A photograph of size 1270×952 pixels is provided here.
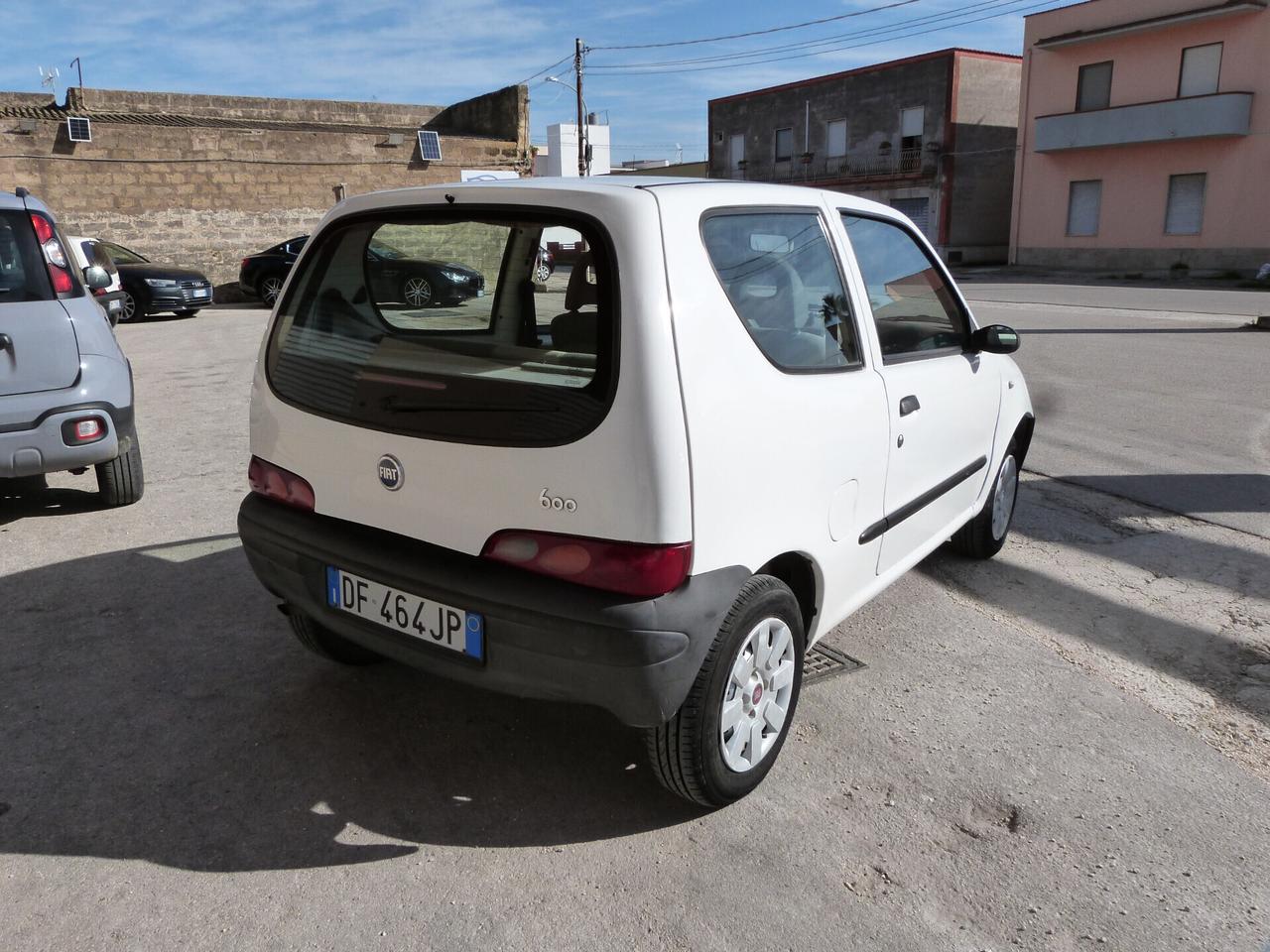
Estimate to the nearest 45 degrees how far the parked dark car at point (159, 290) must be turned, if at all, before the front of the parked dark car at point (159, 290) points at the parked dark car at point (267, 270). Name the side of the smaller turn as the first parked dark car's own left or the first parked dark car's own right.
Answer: approximately 90° to the first parked dark car's own left

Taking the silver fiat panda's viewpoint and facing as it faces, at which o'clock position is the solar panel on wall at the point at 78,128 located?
The solar panel on wall is roughly at 12 o'clock from the silver fiat panda.

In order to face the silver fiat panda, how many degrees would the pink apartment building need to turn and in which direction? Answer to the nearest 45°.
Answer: approximately 45° to its left

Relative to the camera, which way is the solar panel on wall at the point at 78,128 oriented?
toward the camera

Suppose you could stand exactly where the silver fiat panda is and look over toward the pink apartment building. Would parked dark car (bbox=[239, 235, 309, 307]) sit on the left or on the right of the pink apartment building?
left

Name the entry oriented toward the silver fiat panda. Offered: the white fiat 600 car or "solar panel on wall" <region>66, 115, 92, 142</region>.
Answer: the solar panel on wall

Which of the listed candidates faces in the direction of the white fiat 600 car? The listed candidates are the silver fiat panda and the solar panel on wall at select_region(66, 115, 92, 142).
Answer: the solar panel on wall

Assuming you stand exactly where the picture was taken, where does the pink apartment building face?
facing the viewer and to the left of the viewer

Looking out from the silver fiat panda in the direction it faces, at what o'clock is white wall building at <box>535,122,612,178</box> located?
The white wall building is roughly at 1 o'clock from the silver fiat panda.

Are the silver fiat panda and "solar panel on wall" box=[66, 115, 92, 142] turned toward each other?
yes

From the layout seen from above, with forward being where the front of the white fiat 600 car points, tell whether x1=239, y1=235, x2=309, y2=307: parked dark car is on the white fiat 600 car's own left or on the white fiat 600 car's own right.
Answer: on the white fiat 600 car's own left

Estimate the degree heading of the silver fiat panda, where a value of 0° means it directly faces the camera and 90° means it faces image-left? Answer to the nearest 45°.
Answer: approximately 180°

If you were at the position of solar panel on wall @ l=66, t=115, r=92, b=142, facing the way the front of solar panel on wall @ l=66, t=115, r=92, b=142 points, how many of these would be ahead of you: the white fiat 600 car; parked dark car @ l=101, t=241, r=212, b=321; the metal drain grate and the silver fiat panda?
4

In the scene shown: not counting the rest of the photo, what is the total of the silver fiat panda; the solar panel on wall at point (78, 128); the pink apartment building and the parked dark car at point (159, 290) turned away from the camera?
1

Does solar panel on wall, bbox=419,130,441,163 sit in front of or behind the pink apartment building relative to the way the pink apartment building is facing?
in front
